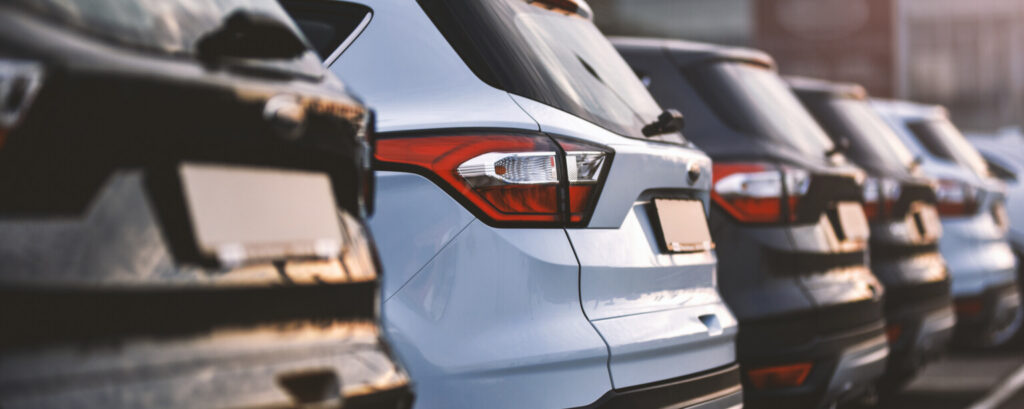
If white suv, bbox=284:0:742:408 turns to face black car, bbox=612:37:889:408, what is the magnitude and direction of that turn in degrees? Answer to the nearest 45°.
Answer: approximately 90° to its right

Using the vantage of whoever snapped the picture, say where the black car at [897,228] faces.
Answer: facing away from the viewer and to the left of the viewer

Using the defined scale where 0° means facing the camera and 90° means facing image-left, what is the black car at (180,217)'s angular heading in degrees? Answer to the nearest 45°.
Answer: approximately 135°

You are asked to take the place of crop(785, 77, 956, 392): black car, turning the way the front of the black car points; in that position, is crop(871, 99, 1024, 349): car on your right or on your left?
on your right

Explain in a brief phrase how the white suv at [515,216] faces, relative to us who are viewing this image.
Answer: facing away from the viewer and to the left of the viewer

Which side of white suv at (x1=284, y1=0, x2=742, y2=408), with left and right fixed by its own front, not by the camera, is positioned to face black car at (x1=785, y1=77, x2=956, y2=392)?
right

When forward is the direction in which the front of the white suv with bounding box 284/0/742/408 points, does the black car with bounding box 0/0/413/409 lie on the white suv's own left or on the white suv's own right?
on the white suv's own left

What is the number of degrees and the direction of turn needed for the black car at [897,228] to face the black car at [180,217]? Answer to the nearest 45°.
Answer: approximately 135° to its left

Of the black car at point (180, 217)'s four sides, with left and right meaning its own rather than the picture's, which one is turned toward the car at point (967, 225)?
right

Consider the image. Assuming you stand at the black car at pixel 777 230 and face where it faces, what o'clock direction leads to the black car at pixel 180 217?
the black car at pixel 180 217 is roughly at 8 o'clock from the black car at pixel 777 230.

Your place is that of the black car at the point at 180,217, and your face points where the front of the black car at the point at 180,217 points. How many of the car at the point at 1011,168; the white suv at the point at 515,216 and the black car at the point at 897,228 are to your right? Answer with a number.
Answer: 3
